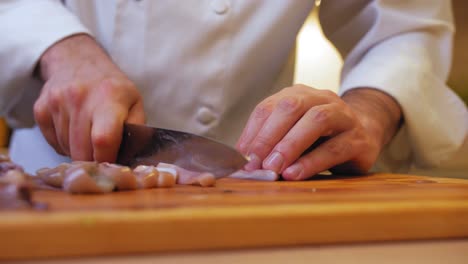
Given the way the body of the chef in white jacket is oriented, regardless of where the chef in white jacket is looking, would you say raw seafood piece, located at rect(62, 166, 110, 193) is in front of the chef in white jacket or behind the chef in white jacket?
in front

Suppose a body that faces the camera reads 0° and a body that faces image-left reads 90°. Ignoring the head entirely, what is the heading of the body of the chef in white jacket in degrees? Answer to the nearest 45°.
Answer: approximately 0°

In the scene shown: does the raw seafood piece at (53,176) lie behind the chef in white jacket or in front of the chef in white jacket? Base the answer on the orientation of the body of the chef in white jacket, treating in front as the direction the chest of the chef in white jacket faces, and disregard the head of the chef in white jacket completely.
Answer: in front

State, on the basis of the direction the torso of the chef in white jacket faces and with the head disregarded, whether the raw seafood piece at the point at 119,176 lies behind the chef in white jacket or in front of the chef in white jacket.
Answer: in front

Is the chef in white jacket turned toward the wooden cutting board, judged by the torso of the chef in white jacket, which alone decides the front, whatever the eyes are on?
yes
